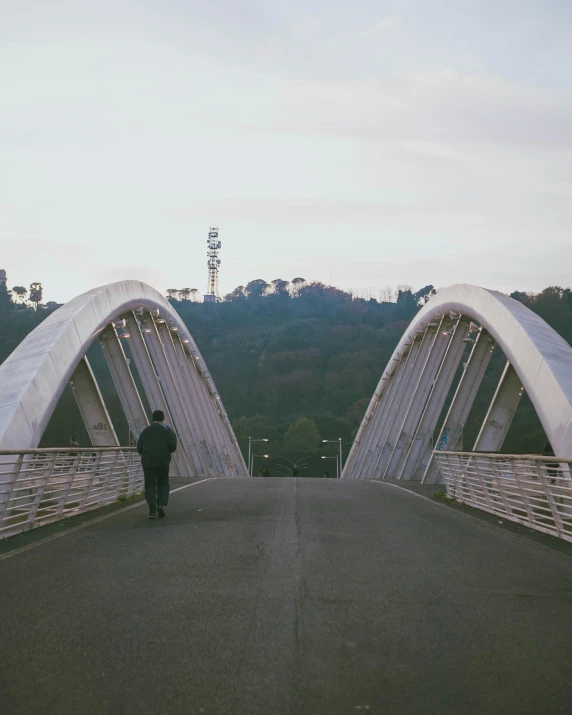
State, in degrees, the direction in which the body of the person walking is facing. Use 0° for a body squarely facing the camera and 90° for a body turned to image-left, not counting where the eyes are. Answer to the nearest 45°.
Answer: approximately 180°
